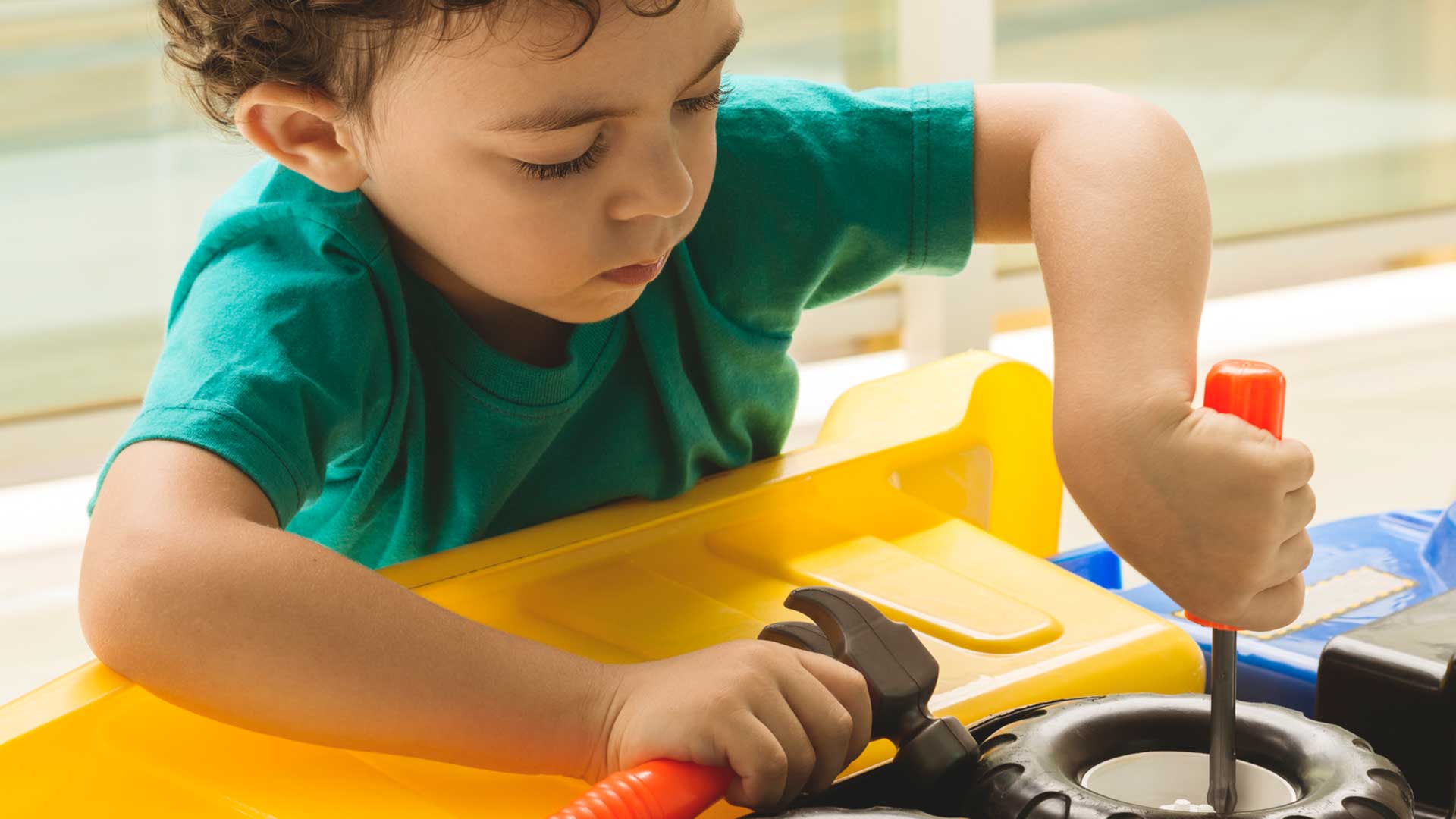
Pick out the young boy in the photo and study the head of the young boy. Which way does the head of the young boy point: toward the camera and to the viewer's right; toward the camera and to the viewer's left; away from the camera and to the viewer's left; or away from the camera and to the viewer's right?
toward the camera and to the viewer's right

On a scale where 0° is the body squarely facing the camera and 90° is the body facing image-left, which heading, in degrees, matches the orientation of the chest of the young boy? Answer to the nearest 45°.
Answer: approximately 315°
